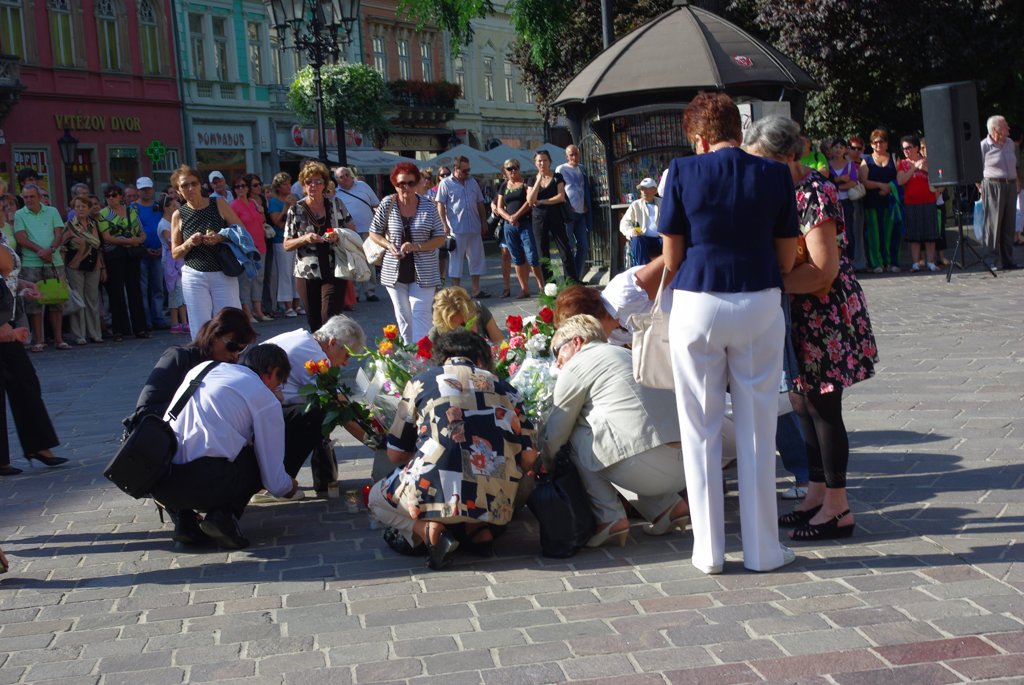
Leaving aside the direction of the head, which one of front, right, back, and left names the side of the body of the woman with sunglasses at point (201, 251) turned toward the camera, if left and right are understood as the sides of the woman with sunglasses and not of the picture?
front

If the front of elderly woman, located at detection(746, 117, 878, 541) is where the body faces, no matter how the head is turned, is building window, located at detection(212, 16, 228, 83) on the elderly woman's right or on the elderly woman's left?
on the elderly woman's right

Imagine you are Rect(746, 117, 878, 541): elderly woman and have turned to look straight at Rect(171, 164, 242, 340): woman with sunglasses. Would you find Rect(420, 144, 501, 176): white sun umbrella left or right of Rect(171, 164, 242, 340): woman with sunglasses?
right

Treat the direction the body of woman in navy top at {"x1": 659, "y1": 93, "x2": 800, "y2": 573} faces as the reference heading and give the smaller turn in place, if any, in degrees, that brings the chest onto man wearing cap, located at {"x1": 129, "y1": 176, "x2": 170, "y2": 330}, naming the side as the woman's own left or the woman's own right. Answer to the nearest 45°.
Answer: approximately 45° to the woman's own left

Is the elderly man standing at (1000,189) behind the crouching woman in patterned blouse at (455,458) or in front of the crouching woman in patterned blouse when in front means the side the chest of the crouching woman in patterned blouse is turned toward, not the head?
in front

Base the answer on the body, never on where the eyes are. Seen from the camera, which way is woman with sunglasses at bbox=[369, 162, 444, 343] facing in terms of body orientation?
toward the camera

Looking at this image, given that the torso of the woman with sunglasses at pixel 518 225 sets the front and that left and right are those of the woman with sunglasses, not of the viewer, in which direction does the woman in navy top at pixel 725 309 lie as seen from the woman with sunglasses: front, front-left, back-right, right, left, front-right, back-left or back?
front

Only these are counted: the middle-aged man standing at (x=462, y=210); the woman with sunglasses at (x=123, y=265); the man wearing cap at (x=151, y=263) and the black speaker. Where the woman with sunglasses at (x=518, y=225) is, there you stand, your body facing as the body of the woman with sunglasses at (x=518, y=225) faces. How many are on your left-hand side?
1

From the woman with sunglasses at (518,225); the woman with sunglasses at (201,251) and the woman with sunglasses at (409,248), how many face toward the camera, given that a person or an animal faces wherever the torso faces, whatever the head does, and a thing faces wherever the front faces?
3

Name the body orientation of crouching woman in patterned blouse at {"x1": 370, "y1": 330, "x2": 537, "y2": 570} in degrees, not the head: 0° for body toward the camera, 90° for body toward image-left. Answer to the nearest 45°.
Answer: approximately 180°

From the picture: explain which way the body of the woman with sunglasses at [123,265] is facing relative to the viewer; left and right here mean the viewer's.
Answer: facing the viewer and to the right of the viewer

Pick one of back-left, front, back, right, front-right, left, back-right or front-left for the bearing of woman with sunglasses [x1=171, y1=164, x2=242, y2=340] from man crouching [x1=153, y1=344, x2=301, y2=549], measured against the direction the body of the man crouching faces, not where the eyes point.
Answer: front-left
